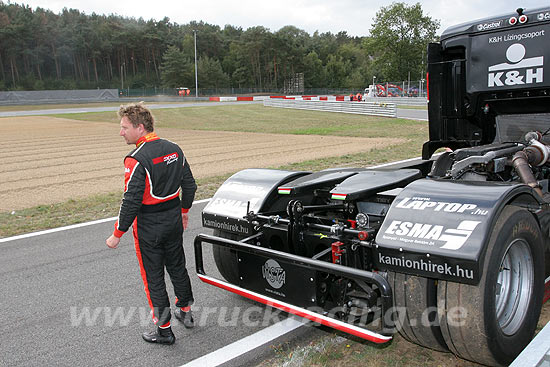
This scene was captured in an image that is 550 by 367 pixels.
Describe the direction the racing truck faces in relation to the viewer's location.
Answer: facing away from the viewer and to the right of the viewer

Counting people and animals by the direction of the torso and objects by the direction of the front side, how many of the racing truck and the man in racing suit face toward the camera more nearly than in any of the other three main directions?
0

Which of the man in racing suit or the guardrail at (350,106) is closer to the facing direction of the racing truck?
the guardrail
